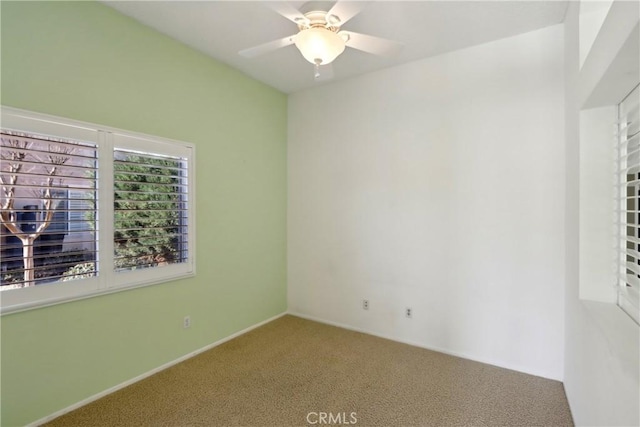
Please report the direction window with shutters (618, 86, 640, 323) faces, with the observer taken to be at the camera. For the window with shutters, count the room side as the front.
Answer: facing to the left of the viewer

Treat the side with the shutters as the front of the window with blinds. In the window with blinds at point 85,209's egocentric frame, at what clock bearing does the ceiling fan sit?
The ceiling fan is roughly at 12 o'clock from the window with blinds.

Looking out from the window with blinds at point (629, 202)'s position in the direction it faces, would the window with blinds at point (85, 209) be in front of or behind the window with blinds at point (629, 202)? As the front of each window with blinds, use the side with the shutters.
in front

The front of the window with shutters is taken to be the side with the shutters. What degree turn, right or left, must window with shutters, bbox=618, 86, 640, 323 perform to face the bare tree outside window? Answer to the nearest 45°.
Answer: approximately 45° to its left

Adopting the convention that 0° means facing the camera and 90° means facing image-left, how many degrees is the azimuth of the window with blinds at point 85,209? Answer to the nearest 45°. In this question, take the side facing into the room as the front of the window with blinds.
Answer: approximately 315°

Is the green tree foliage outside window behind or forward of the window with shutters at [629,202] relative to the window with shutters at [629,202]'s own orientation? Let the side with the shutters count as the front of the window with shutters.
forward

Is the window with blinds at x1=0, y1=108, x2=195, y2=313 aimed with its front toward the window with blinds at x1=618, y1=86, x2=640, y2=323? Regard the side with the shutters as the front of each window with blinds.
yes

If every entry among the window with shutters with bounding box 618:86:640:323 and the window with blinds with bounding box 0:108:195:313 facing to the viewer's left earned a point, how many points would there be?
1
